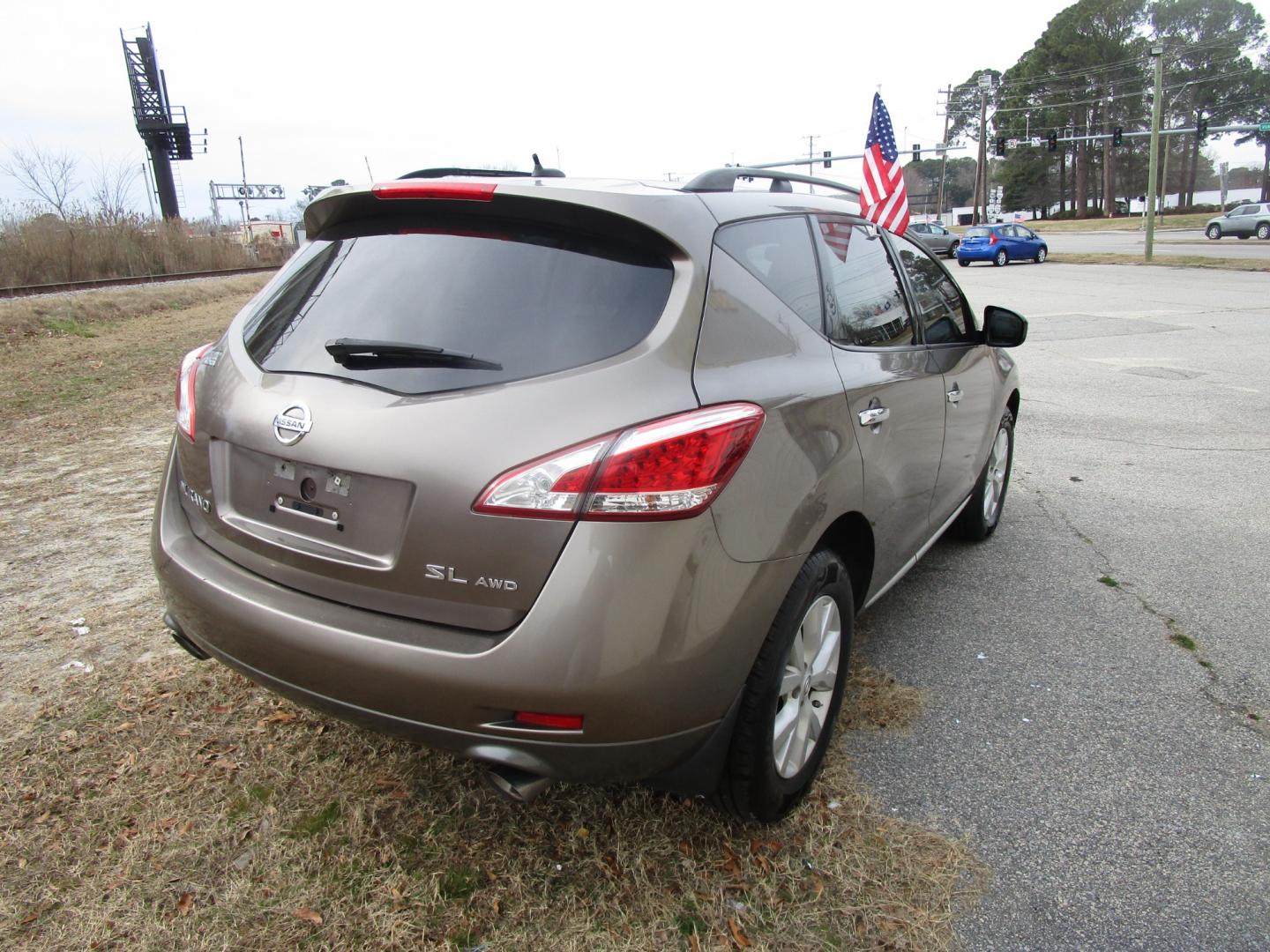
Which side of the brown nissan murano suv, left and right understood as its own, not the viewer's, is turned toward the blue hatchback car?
front

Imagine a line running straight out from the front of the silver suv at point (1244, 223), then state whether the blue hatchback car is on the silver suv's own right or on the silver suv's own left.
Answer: on the silver suv's own left

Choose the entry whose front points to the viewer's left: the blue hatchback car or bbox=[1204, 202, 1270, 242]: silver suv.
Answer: the silver suv

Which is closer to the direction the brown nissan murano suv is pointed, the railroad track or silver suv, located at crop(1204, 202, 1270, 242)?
the silver suv

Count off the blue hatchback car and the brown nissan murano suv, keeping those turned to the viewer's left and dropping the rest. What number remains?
0

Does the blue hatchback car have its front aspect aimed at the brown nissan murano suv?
no

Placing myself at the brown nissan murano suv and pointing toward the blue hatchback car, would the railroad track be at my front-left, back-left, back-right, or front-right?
front-left

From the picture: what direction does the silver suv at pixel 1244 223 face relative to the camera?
to the viewer's left

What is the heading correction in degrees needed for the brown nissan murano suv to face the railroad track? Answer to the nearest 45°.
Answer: approximately 90° to its left

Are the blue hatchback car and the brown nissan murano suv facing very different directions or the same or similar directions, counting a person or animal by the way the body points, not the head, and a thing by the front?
same or similar directions

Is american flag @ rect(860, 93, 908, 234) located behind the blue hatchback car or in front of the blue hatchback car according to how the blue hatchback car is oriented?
behind

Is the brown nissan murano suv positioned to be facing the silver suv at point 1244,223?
yes

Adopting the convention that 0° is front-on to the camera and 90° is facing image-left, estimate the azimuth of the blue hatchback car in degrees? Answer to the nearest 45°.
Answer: approximately 225°

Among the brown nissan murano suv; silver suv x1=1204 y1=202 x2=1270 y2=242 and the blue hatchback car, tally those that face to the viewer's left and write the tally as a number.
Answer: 1

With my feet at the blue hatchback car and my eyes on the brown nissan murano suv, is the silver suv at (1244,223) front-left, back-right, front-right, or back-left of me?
back-left

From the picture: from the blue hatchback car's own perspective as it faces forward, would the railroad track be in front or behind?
behind

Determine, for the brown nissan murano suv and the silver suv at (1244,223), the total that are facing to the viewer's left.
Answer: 1

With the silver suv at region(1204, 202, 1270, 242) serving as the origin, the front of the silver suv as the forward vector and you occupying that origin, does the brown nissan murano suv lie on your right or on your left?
on your left

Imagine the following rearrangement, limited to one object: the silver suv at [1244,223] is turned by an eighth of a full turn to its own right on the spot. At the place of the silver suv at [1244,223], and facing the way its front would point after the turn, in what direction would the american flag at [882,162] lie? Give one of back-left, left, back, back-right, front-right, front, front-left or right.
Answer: back-left
